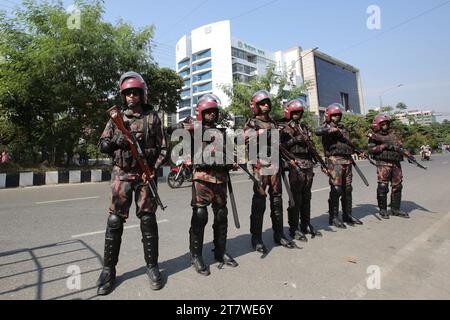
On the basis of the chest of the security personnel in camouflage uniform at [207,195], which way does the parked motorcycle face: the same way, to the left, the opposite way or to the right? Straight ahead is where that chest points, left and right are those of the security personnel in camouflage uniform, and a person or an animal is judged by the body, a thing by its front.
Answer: to the right

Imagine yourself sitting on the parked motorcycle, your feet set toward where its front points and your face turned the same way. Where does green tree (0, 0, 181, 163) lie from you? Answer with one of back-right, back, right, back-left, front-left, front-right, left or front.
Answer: right

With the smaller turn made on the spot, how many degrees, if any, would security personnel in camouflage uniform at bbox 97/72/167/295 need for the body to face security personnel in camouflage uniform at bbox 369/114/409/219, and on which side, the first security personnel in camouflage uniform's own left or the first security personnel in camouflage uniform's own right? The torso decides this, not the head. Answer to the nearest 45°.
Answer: approximately 90° to the first security personnel in camouflage uniform's own left

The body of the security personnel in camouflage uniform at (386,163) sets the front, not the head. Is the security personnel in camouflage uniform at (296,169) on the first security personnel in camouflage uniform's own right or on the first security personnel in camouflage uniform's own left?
on the first security personnel in camouflage uniform's own right

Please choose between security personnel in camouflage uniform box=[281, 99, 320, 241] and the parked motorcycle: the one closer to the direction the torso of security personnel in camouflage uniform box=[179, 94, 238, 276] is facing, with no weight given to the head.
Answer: the security personnel in camouflage uniform

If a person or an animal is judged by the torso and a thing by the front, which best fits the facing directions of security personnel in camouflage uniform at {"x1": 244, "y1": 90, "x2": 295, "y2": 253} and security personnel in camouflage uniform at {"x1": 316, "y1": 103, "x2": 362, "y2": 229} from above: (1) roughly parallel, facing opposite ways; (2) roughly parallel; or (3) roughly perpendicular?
roughly parallel

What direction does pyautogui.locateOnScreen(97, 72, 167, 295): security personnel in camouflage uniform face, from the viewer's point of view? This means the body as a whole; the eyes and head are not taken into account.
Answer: toward the camera

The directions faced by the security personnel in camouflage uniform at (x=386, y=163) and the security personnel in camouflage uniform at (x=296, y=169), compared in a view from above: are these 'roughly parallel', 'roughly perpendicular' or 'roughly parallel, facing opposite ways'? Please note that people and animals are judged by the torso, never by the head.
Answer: roughly parallel

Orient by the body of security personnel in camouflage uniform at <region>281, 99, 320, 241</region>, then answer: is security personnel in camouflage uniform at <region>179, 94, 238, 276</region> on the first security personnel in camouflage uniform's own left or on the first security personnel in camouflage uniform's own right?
on the first security personnel in camouflage uniform's own right

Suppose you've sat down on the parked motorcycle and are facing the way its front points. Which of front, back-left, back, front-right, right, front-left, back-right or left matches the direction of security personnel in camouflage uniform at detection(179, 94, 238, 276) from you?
front-left

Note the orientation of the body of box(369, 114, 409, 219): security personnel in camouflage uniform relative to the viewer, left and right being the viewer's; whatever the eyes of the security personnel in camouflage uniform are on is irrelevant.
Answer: facing the viewer and to the right of the viewer
